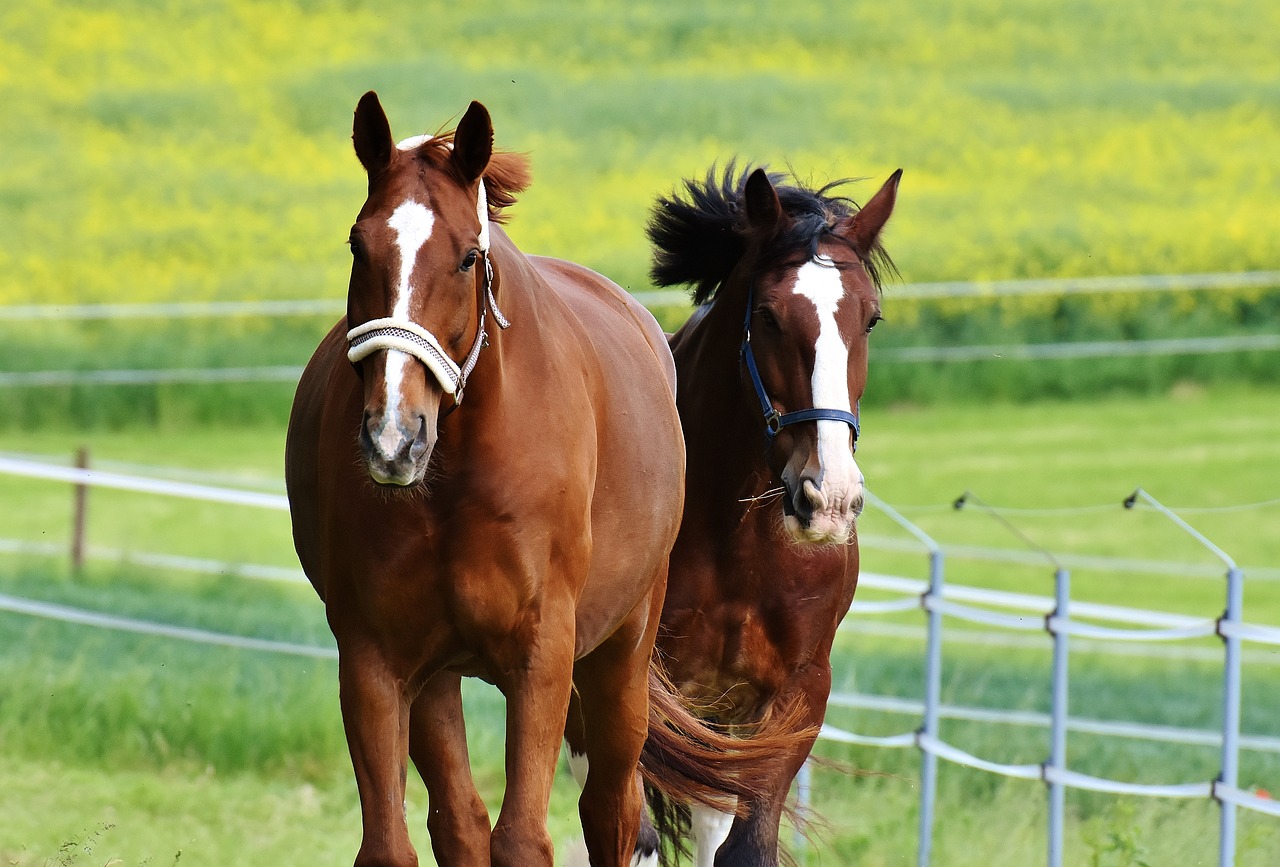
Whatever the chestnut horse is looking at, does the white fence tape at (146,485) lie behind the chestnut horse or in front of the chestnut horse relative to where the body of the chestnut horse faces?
behind

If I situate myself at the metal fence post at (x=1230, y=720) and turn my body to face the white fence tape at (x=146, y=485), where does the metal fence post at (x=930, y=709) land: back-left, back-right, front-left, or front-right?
front-right

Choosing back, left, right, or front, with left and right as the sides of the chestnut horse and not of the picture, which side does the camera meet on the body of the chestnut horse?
front

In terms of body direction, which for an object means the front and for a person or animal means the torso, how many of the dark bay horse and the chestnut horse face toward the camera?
2

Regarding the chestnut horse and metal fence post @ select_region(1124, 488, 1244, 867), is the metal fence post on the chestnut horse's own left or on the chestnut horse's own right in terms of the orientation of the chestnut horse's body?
on the chestnut horse's own left

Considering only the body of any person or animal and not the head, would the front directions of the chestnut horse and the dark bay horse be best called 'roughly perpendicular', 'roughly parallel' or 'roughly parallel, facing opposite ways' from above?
roughly parallel

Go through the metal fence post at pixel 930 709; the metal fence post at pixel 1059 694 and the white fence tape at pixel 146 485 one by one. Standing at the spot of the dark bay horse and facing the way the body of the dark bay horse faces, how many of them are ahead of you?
0

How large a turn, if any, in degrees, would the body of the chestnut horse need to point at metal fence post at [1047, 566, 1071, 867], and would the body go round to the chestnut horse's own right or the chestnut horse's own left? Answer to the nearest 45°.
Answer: approximately 135° to the chestnut horse's own left

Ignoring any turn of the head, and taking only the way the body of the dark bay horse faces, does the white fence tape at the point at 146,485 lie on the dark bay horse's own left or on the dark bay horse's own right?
on the dark bay horse's own right

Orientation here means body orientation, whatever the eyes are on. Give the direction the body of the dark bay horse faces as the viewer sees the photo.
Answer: toward the camera

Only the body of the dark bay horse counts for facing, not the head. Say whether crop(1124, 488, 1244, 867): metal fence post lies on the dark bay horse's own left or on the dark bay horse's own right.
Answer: on the dark bay horse's own left

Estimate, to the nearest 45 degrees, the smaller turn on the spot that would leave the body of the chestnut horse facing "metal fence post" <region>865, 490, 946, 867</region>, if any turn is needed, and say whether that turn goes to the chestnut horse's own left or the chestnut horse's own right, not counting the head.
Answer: approximately 135° to the chestnut horse's own left

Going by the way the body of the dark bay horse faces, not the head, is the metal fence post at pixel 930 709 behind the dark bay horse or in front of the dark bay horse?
behind
